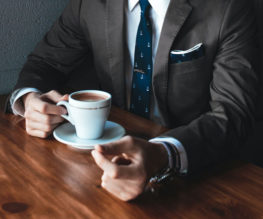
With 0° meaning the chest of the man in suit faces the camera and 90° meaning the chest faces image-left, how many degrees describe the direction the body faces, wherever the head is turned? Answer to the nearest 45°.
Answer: approximately 45°
